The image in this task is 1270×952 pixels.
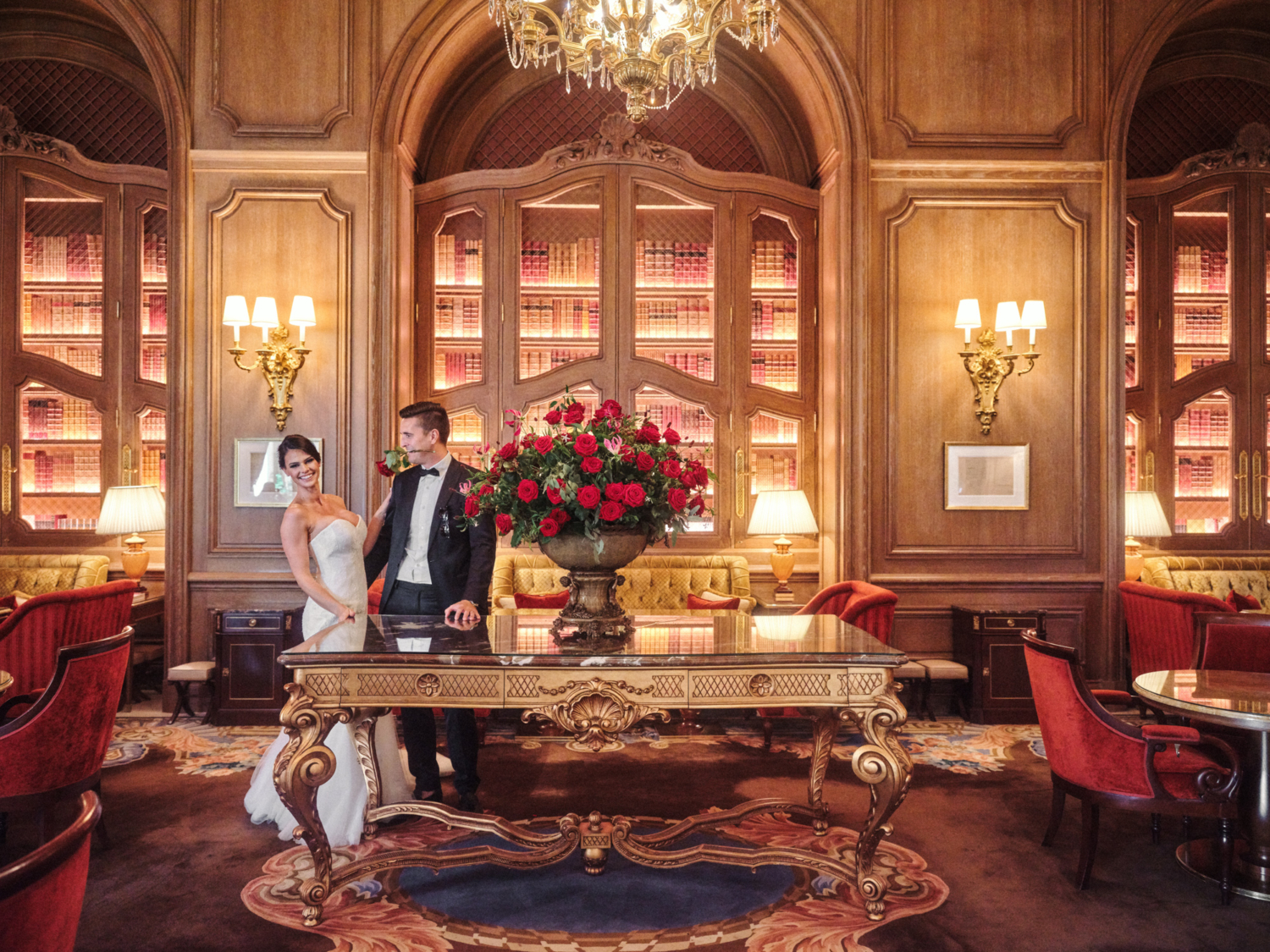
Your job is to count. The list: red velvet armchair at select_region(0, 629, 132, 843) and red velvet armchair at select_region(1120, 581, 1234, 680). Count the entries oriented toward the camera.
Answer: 0

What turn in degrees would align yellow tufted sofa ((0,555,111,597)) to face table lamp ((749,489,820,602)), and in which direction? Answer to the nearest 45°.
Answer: approximately 45° to its left

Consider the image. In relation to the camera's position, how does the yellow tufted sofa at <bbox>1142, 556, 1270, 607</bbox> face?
facing the viewer

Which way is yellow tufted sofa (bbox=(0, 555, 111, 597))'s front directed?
toward the camera

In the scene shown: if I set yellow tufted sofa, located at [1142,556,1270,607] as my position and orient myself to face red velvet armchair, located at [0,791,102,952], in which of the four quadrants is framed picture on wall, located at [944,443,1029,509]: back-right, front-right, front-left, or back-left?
front-right

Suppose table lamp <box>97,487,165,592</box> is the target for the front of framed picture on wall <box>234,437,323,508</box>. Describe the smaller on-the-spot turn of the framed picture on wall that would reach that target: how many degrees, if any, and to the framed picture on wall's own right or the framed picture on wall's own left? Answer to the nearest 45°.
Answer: approximately 135° to the framed picture on wall's own right

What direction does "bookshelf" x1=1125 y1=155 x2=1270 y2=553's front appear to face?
toward the camera

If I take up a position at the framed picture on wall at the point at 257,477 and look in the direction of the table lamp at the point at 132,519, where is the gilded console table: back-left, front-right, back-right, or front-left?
back-left

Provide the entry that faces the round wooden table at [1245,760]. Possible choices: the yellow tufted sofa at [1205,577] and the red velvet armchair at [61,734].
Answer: the yellow tufted sofa

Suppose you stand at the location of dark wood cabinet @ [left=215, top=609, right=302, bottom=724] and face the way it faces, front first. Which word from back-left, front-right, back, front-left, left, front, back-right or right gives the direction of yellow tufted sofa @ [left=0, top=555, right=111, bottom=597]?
back-right
